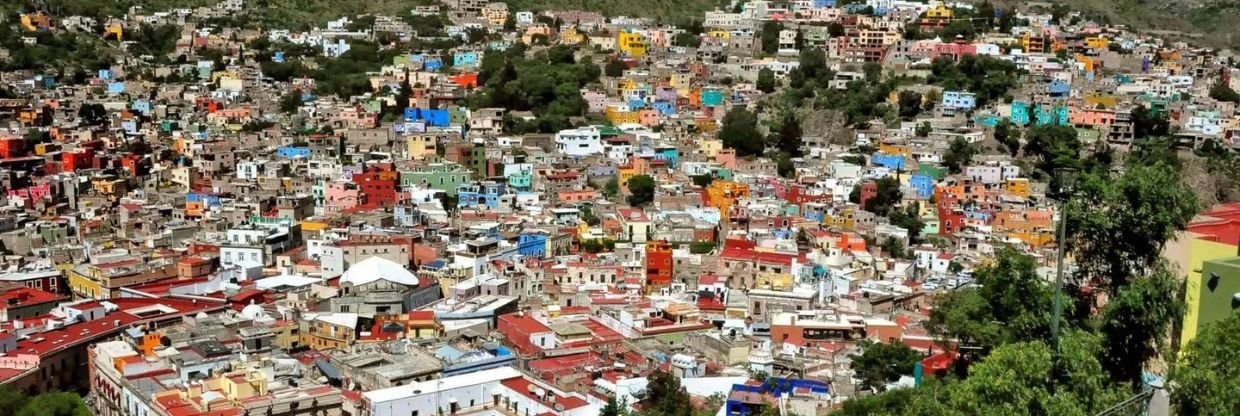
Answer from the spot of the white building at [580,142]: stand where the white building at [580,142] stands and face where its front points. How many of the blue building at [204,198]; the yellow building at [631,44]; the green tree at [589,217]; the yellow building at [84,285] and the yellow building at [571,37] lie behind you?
2

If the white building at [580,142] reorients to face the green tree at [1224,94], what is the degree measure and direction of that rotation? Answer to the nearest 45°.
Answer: approximately 90° to its left

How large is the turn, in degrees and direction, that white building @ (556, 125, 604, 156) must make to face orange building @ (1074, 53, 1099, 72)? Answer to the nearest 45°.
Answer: approximately 135° to its left

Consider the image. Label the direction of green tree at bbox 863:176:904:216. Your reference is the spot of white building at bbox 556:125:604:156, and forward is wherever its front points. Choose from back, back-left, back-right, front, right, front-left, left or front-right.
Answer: front-left

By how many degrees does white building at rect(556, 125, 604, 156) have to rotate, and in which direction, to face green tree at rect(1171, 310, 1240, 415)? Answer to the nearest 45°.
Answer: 0° — it already faces it

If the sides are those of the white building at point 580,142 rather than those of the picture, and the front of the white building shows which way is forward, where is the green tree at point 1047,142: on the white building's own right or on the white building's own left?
on the white building's own left

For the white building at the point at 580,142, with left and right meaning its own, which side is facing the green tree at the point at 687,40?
back

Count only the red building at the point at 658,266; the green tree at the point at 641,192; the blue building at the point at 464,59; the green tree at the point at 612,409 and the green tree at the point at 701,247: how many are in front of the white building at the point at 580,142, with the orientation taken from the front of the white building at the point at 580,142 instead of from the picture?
4

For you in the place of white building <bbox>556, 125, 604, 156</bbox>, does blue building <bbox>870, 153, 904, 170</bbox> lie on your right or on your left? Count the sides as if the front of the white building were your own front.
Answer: on your left

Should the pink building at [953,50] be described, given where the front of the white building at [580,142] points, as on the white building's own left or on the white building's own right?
on the white building's own left

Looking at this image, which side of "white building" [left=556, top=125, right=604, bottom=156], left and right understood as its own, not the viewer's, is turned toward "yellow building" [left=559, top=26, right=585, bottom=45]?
back
